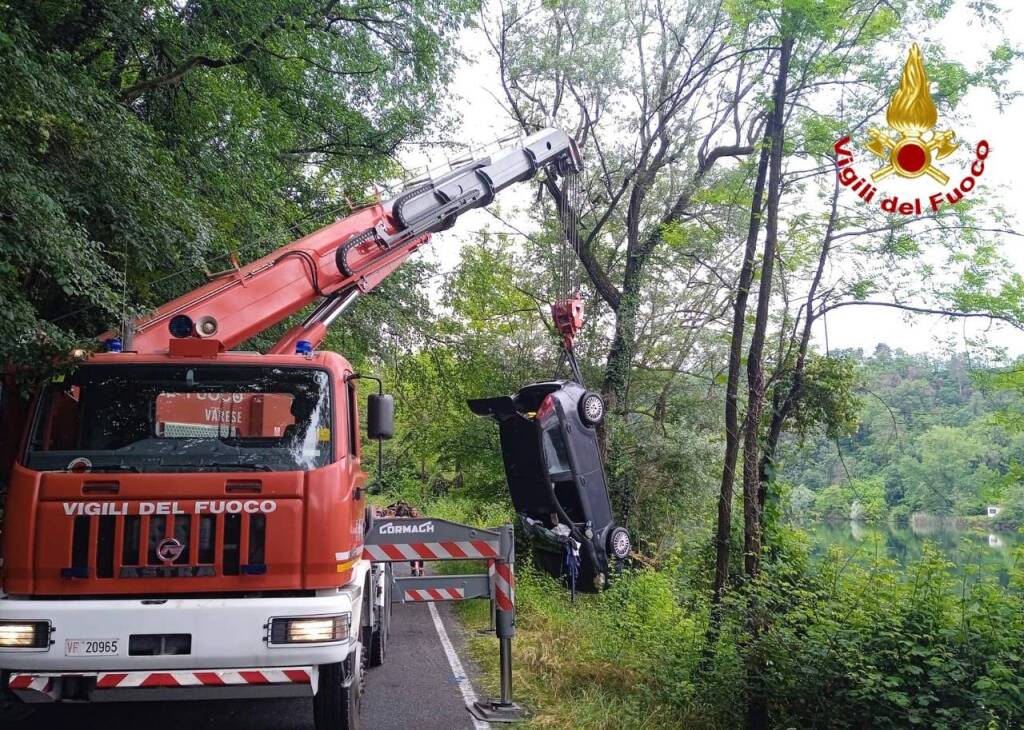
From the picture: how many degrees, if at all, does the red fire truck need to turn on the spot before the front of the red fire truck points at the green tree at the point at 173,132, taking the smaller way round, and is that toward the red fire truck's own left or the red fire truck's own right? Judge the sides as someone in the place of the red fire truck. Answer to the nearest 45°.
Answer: approximately 180°

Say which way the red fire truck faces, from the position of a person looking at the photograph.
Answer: facing the viewer
